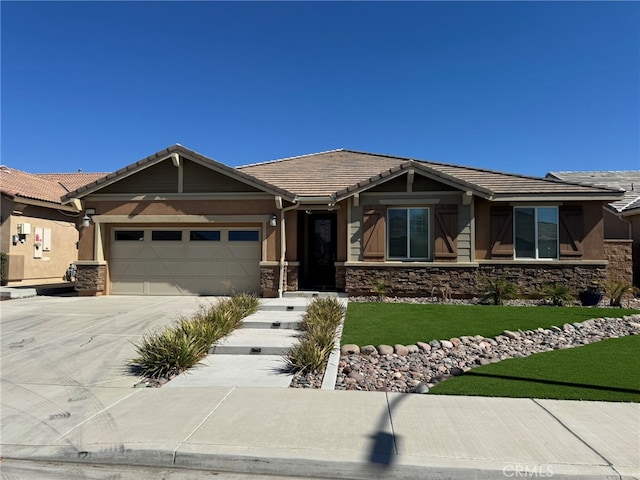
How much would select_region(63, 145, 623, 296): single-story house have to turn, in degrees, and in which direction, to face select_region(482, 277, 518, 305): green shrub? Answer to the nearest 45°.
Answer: approximately 90° to its left

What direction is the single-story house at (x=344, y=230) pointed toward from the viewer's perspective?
toward the camera

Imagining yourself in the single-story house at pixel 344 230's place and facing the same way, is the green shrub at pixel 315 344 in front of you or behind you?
in front

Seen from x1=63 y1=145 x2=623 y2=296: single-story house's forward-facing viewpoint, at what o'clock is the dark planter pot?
The dark planter pot is roughly at 9 o'clock from the single-story house.

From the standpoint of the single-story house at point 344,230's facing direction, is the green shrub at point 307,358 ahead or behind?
ahead

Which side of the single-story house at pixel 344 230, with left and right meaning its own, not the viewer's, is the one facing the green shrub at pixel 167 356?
front

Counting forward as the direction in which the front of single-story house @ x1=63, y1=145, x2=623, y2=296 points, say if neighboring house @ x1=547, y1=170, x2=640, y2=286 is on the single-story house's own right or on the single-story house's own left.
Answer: on the single-story house's own left

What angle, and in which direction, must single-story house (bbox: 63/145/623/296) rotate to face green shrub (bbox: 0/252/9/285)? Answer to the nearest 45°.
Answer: approximately 90° to its right

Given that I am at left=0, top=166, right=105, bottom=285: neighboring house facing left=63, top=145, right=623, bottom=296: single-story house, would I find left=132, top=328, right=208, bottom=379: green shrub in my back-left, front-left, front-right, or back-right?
front-right

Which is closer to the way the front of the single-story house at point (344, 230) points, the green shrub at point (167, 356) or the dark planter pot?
the green shrub

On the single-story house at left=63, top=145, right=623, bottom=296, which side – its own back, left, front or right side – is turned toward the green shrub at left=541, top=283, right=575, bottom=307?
left

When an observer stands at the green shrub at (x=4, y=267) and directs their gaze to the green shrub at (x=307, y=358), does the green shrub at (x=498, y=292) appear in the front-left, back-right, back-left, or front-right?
front-left
